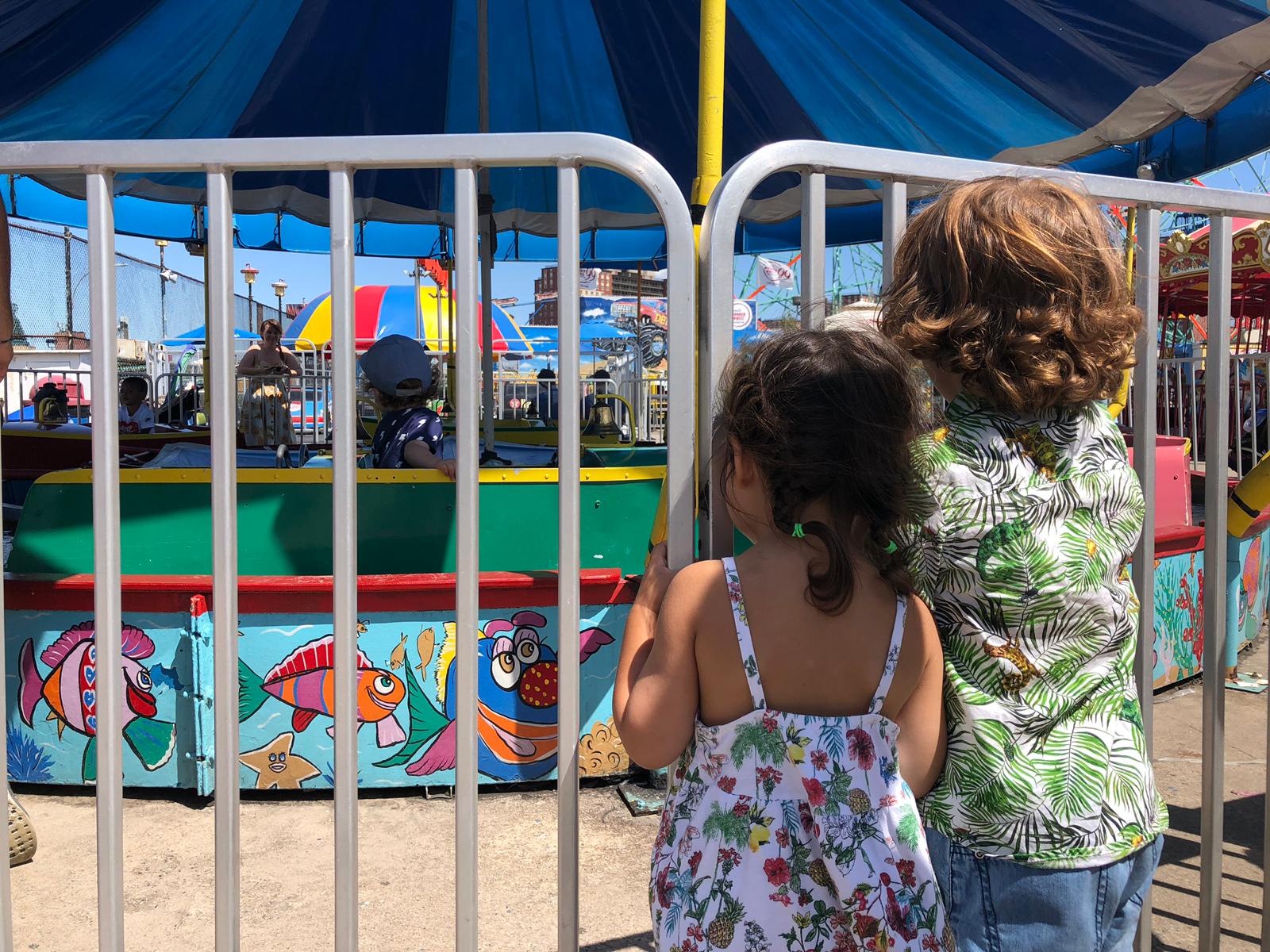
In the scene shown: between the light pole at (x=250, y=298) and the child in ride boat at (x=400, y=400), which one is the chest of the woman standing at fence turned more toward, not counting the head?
the child in ride boat

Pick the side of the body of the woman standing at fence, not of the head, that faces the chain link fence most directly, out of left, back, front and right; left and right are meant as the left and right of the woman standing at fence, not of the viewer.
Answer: back

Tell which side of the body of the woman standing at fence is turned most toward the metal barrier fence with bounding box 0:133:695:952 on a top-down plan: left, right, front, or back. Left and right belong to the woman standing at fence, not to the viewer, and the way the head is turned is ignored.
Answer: front

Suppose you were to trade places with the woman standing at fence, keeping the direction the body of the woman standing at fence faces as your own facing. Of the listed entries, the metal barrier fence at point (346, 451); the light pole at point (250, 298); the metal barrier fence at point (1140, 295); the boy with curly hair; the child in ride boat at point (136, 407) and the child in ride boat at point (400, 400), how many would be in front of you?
4

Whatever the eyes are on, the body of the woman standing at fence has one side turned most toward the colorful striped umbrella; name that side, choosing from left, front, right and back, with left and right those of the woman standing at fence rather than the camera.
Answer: back

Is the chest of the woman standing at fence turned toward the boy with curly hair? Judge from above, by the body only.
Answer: yes

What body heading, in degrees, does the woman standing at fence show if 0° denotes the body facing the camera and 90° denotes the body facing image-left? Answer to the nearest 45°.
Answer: approximately 0°

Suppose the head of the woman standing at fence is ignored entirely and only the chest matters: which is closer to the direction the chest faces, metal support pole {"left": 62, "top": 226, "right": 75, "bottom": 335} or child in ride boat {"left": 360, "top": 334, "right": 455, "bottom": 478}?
the child in ride boat

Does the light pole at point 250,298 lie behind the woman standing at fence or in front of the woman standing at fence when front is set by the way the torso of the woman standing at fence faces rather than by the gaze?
behind

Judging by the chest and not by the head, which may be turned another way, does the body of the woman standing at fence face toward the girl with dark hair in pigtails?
yes

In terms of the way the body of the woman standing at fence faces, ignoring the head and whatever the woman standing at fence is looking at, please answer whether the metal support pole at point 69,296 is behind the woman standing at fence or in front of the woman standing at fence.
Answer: behind
